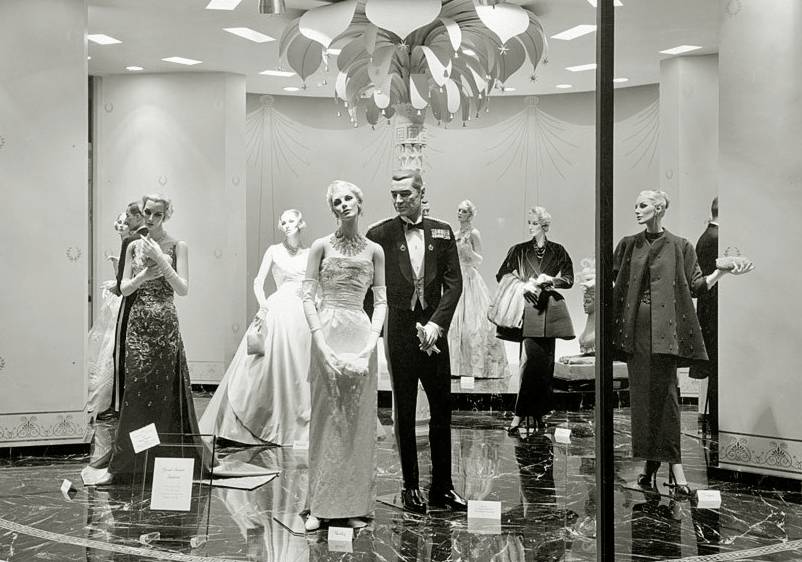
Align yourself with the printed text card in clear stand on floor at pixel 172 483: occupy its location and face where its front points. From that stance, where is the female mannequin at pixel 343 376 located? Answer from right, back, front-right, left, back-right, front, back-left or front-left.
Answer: left

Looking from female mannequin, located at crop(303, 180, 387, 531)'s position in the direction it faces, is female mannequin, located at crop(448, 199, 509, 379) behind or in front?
behind

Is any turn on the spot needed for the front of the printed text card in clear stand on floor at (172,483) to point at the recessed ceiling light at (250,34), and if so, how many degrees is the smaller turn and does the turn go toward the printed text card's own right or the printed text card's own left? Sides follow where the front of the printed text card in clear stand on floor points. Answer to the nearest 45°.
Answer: approximately 180°

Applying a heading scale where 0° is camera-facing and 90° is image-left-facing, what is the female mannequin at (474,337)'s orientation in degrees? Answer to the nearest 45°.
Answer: approximately 45°

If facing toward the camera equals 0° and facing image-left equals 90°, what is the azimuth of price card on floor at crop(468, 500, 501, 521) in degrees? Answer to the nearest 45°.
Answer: approximately 0°

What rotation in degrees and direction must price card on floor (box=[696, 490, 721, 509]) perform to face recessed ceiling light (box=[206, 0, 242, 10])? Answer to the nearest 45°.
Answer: approximately 135° to its right
